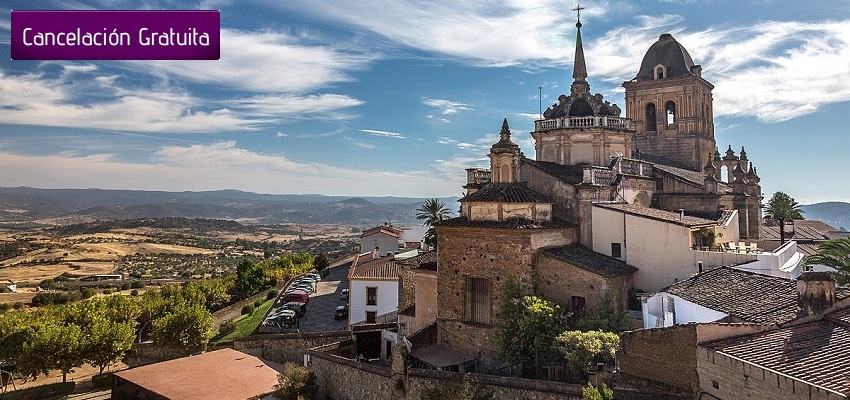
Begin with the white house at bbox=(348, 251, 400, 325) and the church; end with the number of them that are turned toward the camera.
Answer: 1

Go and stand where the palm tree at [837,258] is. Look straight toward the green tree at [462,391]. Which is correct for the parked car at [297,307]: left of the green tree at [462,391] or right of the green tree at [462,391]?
right

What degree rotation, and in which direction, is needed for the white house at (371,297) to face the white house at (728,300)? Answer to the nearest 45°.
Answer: approximately 45° to its left

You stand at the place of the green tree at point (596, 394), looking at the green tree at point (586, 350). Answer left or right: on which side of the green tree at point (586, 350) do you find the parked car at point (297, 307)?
left

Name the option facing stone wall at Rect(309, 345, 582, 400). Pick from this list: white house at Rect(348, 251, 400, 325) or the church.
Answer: the white house

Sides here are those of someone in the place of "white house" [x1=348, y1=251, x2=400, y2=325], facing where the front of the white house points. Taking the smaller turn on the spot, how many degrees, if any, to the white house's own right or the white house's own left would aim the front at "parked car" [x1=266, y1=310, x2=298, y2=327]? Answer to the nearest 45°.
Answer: approximately 90° to the white house's own right

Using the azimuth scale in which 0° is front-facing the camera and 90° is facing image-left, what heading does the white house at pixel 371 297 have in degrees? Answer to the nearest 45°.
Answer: approximately 0°

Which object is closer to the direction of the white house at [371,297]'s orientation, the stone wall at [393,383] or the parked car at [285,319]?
the stone wall
